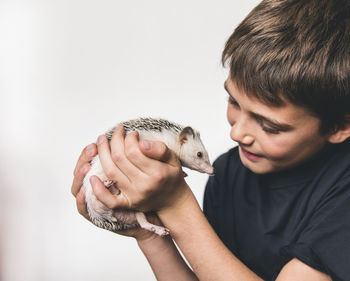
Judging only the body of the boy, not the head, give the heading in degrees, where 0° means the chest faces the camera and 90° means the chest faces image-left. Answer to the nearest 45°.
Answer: approximately 45°
